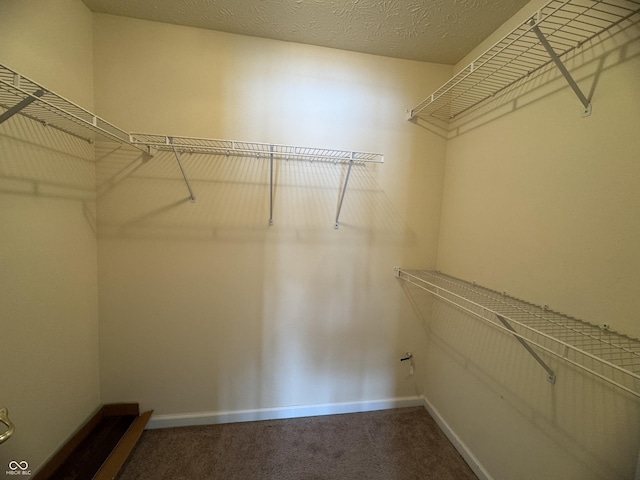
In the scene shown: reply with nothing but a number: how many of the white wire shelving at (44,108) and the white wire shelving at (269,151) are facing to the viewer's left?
0

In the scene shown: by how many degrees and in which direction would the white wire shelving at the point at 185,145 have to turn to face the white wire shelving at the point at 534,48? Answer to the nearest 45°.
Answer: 0° — it already faces it

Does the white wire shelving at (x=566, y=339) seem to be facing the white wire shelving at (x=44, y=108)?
yes

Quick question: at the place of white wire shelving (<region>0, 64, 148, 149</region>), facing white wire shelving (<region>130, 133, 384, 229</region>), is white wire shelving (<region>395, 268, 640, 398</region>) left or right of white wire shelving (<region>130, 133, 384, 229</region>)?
right

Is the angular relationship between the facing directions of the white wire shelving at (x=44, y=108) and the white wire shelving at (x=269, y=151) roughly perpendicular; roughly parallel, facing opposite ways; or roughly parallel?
roughly perpendicular

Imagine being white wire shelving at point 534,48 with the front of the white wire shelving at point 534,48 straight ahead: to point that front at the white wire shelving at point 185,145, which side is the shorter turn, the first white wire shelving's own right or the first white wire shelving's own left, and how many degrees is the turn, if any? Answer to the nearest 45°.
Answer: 0° — it already faces it

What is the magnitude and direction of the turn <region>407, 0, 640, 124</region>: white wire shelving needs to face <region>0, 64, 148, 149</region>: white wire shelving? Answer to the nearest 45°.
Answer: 0° — it already faces it

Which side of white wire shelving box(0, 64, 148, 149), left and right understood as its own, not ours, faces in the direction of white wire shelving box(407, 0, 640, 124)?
front

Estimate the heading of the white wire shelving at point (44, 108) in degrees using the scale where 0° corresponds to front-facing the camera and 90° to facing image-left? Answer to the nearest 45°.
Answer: approximately 315°

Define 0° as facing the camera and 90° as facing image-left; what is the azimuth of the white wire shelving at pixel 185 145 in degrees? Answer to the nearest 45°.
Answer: approximately 315°

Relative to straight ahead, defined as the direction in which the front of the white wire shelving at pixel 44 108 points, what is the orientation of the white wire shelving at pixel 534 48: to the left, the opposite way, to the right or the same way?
the opposite way

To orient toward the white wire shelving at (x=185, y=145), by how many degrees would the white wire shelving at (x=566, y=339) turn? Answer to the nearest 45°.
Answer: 0° — it already faces it

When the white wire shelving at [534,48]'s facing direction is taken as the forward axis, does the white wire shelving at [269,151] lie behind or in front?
in front
